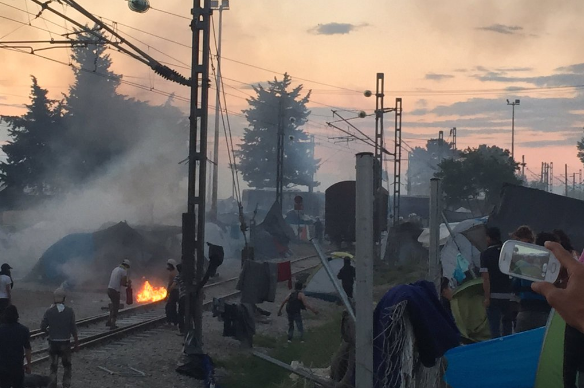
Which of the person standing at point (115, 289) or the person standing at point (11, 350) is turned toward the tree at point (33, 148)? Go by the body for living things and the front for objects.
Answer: the person standing at point (11, 350)

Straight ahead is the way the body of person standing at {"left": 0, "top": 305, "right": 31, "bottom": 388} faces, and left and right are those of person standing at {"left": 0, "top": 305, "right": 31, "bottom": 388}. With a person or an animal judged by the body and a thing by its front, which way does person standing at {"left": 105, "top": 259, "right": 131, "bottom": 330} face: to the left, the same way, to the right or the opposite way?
to the right

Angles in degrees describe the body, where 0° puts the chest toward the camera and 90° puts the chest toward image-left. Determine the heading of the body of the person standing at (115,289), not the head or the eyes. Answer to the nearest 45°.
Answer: approximately 270°

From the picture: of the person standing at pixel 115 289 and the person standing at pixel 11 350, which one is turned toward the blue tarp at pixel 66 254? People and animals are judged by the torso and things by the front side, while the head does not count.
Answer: the person standing at pixel 11 350

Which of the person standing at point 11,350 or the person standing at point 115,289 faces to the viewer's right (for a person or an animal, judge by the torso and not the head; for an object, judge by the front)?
the person standing at point 115,289

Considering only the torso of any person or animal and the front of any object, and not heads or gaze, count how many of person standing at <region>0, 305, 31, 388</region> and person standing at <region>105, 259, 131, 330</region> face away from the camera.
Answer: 1

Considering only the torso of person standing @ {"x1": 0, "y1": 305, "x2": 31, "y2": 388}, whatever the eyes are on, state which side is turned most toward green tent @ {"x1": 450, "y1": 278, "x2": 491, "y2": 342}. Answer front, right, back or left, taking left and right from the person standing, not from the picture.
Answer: right

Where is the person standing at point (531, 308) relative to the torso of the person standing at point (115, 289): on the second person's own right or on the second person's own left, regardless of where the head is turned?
on the second person's own right

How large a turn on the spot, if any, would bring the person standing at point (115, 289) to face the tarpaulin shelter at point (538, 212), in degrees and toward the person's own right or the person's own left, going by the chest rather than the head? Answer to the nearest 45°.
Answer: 0° — they already face it

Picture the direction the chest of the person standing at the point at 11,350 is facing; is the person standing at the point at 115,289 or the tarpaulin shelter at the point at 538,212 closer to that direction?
the person standing

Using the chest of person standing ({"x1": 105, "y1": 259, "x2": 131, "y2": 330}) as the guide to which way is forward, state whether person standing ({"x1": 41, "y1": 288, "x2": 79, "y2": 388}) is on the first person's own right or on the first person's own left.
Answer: on the first person's own right

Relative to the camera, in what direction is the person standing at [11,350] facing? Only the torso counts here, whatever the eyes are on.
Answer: away from the camera
